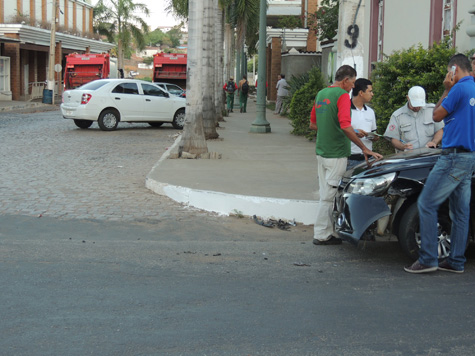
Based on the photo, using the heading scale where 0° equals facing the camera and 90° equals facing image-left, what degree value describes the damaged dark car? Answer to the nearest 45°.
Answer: approximately 45°

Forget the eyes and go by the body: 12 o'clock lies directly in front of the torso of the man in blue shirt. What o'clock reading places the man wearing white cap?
The man wearing white cap is roughly at 1 o'clock from the man in blue shirt.

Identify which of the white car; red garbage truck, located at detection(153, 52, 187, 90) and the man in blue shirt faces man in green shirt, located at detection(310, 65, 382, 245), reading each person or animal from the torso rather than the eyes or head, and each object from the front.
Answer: the man in blue shirt

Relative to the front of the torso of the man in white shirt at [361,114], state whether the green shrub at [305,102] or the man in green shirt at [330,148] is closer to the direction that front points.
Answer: the man in green shirt

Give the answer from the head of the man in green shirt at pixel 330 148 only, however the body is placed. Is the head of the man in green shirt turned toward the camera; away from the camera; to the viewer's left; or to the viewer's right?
to the viewer's right

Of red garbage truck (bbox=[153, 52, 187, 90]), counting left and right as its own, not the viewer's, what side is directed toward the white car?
back

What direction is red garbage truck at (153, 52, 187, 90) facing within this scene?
away from the camera

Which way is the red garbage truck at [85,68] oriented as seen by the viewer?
away from the camera

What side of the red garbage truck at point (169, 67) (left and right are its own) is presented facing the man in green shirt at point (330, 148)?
back
